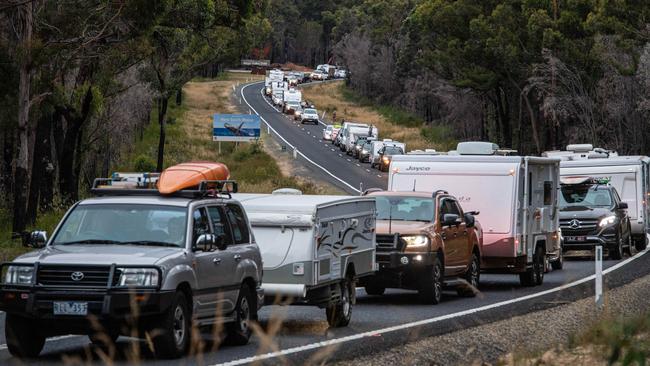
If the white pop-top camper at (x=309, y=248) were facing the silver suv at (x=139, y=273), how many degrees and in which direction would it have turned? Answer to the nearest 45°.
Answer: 0° — it already faces it

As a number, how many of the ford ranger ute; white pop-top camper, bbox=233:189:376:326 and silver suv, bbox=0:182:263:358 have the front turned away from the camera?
0

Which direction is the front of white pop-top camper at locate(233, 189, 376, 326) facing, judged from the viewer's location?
facing the viewer and to the left of the viewer

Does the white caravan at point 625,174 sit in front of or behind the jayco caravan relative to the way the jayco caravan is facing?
behind

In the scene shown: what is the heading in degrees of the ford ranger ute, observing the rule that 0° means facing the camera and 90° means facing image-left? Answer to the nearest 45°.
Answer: approximately 45°

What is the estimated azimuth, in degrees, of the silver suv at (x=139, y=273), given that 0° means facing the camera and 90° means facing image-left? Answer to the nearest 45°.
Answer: approximately 45°

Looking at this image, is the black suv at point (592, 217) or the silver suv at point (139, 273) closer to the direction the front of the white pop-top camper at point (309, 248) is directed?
the silver suv

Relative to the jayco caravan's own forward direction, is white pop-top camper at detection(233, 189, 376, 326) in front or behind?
in front

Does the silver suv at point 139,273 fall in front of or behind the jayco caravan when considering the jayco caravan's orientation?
in front

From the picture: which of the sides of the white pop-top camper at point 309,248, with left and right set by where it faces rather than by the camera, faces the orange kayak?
front
